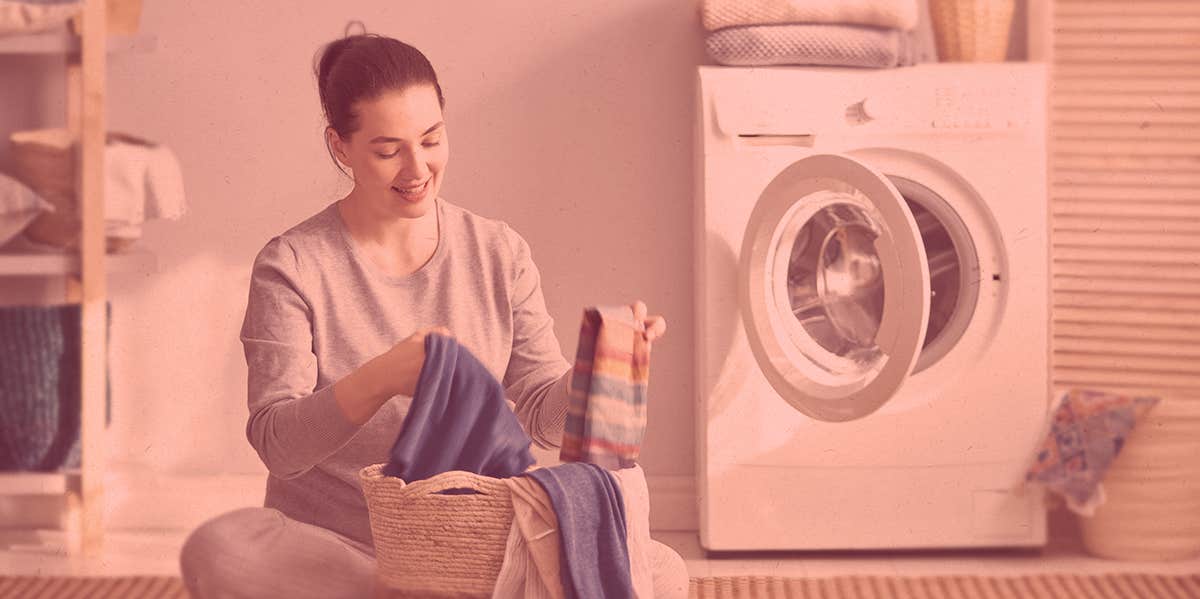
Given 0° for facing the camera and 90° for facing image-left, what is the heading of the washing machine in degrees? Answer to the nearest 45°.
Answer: approximately 0°

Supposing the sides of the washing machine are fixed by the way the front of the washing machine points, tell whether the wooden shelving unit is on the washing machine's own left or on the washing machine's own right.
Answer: on the washing machine's own right

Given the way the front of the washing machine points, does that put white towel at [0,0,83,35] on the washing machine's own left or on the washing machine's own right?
on the washing machine's own right

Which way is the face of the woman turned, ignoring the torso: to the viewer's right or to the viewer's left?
to the viewer's right

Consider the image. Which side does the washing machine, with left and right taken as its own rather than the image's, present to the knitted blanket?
right

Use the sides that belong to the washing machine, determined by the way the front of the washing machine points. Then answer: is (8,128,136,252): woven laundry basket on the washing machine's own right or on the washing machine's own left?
on the washing machine's own right
